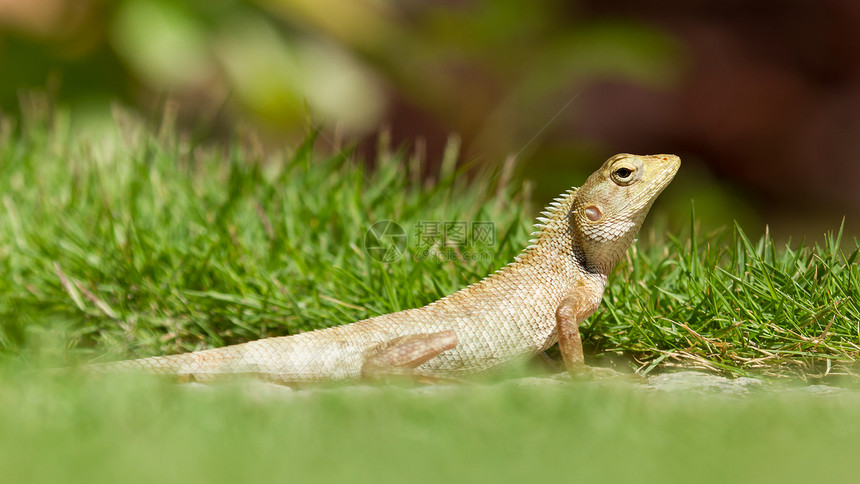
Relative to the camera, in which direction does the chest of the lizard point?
to the viewer's right
